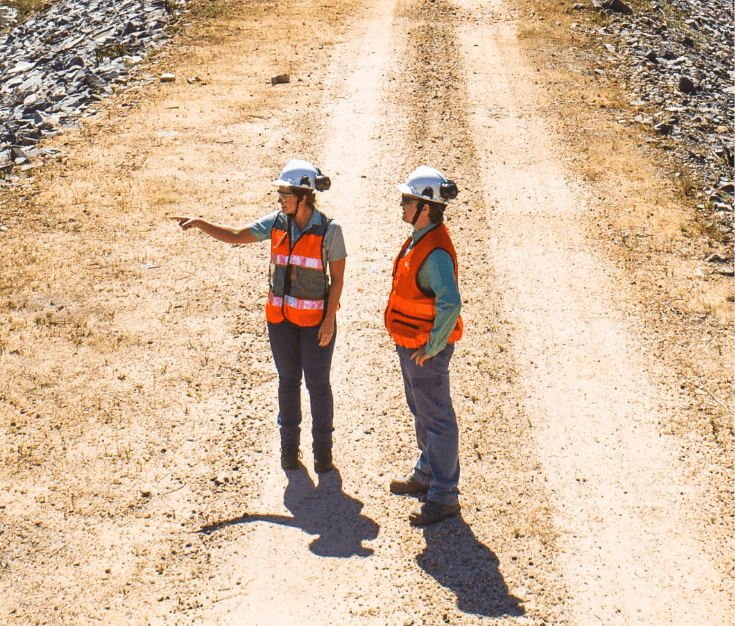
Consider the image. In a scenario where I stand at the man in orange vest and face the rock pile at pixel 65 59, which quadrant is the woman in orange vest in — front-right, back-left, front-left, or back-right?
front-left

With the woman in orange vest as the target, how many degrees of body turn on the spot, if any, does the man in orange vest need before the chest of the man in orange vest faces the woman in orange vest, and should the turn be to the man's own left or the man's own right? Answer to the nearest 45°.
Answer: approximately 45° to the man's own right

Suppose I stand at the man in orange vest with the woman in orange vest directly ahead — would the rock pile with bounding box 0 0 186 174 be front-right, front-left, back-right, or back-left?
front-right

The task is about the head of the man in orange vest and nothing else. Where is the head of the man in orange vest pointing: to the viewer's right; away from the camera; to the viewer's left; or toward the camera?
to the viewer's left

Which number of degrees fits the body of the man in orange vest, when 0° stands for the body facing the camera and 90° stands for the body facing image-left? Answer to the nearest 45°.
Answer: approximately 90°

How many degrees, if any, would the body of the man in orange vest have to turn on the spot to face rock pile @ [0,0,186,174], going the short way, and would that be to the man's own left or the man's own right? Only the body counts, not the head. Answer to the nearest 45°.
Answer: approximately 45° to the man's own right
